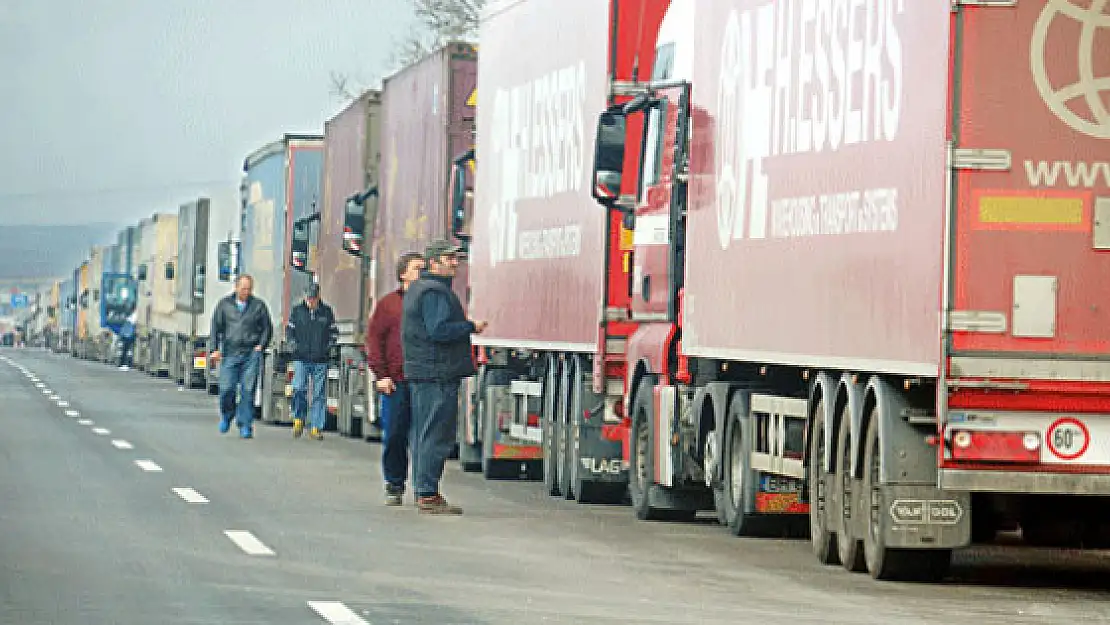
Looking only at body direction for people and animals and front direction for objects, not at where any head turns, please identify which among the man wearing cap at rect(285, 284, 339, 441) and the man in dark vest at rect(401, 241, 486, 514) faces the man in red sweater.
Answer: the man wearing cap

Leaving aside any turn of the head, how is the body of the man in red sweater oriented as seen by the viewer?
to the viewer's right

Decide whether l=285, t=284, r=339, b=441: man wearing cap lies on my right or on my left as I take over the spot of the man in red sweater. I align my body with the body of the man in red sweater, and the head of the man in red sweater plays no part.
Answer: on my left

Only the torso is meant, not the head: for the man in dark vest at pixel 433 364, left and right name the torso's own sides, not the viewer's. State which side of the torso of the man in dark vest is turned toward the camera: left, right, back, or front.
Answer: right

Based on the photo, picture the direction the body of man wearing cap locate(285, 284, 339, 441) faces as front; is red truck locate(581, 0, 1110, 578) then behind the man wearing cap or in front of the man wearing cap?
in front

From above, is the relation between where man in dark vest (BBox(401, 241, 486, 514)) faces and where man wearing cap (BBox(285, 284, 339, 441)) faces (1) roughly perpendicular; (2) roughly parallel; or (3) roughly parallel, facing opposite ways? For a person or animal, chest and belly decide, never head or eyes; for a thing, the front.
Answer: roughly perpendicular

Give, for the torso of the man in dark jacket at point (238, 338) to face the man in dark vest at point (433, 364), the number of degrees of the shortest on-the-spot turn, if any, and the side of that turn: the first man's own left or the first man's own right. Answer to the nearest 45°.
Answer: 0° — they already face them

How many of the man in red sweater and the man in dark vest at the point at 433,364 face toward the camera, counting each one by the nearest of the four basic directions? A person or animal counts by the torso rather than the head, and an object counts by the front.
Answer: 0

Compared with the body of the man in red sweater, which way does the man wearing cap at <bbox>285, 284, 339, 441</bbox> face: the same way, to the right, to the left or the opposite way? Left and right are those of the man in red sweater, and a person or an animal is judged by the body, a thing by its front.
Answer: to the right

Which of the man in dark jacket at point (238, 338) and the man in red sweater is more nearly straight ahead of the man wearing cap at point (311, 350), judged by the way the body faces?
the man in red sweater

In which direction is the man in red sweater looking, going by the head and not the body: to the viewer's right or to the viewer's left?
to the viewer's right

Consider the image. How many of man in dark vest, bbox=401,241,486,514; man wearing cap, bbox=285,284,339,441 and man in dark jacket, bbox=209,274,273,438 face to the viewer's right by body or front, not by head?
1
